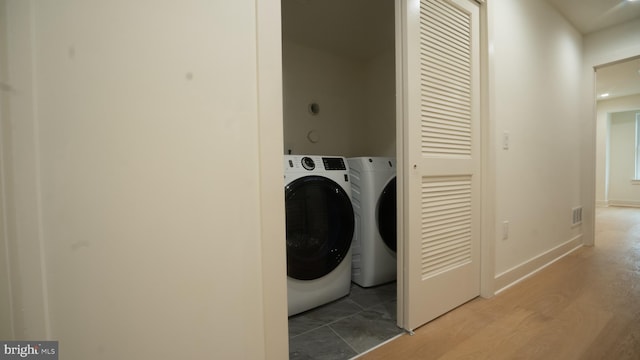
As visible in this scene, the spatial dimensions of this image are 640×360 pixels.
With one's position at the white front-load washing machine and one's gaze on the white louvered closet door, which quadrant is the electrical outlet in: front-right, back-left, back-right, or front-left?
front-left

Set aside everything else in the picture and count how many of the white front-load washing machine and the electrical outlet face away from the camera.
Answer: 0

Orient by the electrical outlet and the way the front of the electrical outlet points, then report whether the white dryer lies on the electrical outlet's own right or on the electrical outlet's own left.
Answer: on the electrical outlet's own right

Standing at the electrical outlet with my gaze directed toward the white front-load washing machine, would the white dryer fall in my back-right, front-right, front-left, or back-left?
front-right

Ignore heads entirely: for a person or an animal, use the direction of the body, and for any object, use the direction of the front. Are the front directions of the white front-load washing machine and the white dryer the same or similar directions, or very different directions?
same or similar directions

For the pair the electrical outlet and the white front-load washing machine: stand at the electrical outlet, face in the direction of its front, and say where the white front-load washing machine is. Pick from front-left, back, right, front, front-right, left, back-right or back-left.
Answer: right

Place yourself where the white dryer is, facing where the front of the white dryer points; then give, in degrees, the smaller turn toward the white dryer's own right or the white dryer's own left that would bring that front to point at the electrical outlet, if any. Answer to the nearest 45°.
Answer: approximately 45° to the white dryer's own left

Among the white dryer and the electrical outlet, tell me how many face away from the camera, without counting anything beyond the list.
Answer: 0

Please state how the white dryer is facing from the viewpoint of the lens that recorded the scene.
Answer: facing the viewer and to the right of the viewer

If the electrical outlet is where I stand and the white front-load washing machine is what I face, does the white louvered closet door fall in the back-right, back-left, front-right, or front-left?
front-left

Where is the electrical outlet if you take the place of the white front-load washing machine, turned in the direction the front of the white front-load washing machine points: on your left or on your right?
on your left
